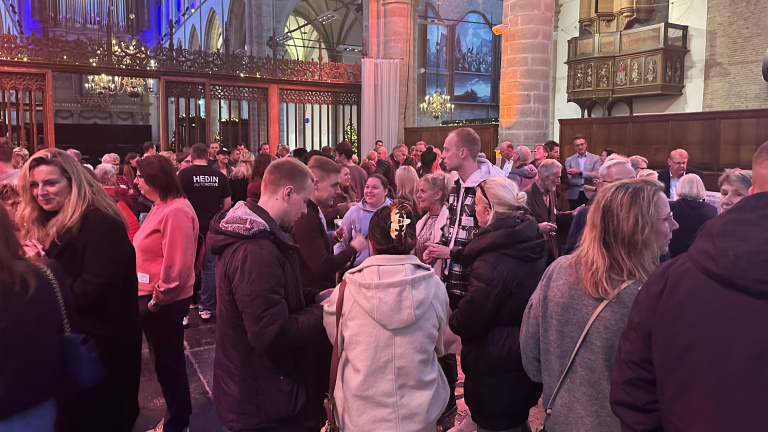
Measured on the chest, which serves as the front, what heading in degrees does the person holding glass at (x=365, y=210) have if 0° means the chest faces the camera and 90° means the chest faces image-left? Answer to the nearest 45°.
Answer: approximately 45°

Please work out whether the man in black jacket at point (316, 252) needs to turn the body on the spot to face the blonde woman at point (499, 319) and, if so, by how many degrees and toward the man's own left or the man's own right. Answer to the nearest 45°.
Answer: approximately 45° to the man's own right

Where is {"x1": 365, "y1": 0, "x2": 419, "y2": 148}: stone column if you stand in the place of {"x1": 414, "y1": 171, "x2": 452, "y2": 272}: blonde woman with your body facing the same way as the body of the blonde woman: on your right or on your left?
on your right

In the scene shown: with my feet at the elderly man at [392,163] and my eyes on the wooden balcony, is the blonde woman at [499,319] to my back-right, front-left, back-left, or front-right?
back-right

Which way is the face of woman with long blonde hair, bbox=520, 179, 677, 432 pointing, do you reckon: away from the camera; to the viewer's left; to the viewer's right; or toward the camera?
to the viewer's right

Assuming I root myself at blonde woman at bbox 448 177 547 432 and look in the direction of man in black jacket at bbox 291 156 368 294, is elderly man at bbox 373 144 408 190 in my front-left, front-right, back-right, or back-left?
front-right

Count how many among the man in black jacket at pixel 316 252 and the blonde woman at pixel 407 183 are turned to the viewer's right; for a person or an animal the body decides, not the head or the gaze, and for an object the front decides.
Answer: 1

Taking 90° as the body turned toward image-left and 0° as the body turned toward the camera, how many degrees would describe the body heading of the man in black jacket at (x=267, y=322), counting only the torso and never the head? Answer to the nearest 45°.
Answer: approximately 270°

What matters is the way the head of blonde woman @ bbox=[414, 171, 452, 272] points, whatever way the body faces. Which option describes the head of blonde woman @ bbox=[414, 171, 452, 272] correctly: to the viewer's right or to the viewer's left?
to the viewer's left

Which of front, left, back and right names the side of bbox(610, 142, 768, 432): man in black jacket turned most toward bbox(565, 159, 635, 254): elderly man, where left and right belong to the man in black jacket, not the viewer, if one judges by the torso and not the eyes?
front

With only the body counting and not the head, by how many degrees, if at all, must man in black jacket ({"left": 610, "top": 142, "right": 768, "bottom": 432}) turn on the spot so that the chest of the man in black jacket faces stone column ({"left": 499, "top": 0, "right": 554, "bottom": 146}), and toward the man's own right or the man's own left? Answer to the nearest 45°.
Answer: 0° — they already face it

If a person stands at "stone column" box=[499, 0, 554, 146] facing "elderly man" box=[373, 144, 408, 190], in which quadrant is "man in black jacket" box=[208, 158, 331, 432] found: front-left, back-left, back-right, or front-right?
front-left

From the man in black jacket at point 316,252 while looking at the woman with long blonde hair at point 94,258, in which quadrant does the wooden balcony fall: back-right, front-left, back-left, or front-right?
back-right
